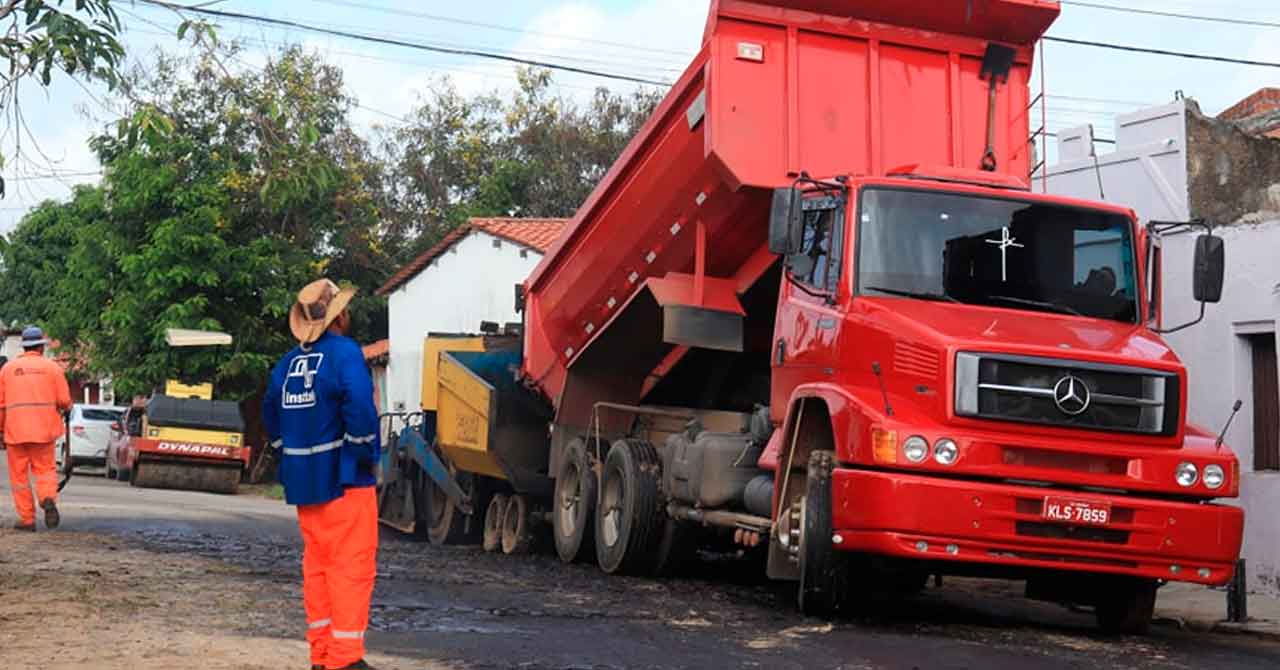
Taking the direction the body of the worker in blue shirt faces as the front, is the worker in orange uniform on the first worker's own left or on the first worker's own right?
on the first worker's own left

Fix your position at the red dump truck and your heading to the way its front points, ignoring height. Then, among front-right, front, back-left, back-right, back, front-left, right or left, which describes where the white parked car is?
back

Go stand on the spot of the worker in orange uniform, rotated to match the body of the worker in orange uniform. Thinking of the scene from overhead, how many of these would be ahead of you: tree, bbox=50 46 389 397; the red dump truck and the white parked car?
2

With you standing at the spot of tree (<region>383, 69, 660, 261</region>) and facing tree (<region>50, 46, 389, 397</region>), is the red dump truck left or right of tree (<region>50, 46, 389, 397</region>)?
left

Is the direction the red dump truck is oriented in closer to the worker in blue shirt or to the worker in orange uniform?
the worker in blue shirt

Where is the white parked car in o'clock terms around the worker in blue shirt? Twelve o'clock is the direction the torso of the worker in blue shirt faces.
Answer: The white parked car is roughly at 10 o'clock from the worker in blue shirt.

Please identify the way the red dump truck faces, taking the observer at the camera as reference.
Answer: facing the viewer and to the right of the viewer
